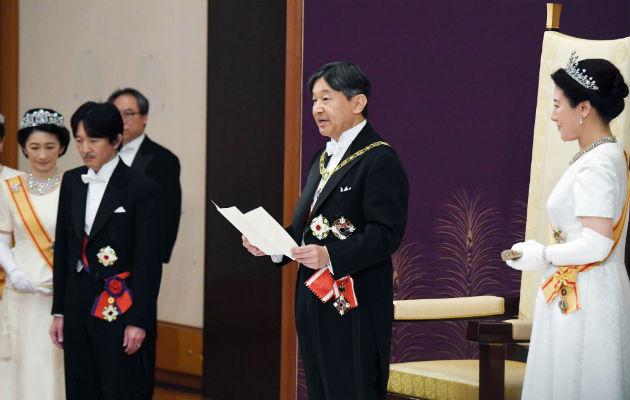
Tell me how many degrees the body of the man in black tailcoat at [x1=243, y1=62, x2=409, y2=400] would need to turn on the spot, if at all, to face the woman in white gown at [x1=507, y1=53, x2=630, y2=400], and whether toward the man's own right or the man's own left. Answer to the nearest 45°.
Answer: approximately 135° to the man's own left

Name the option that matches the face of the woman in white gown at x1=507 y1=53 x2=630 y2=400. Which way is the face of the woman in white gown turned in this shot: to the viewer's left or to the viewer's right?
to the viewer's left

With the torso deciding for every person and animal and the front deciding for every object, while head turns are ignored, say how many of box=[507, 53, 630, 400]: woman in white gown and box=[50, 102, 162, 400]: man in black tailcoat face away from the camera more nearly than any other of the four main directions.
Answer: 0

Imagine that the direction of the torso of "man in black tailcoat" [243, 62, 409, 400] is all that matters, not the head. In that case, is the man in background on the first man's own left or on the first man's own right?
on the first man's own right

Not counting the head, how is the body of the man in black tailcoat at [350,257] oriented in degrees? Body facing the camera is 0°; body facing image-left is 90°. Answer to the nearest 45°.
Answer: approximately 45°

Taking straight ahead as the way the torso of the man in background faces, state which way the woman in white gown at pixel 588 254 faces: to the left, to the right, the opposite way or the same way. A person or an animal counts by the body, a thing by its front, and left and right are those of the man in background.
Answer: to the right

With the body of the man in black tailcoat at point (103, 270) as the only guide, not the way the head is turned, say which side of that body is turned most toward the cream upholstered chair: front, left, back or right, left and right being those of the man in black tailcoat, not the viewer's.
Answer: left

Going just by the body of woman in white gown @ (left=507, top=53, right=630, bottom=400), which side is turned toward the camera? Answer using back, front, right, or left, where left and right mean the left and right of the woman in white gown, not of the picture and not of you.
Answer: left

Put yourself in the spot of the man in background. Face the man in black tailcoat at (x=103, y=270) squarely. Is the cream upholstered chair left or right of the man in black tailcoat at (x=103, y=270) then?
left

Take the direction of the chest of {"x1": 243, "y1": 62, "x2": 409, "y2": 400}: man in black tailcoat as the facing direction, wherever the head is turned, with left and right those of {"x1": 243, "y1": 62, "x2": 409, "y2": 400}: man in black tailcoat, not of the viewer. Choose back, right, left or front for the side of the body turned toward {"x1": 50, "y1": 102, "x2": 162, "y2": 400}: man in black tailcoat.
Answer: right
